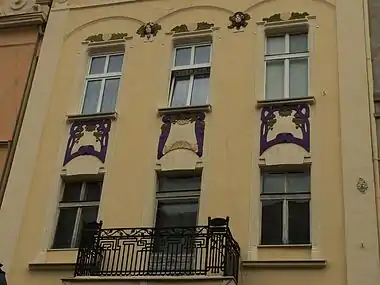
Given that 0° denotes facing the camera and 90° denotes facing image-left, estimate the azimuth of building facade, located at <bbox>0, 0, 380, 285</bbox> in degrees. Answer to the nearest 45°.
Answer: approximately 0°
